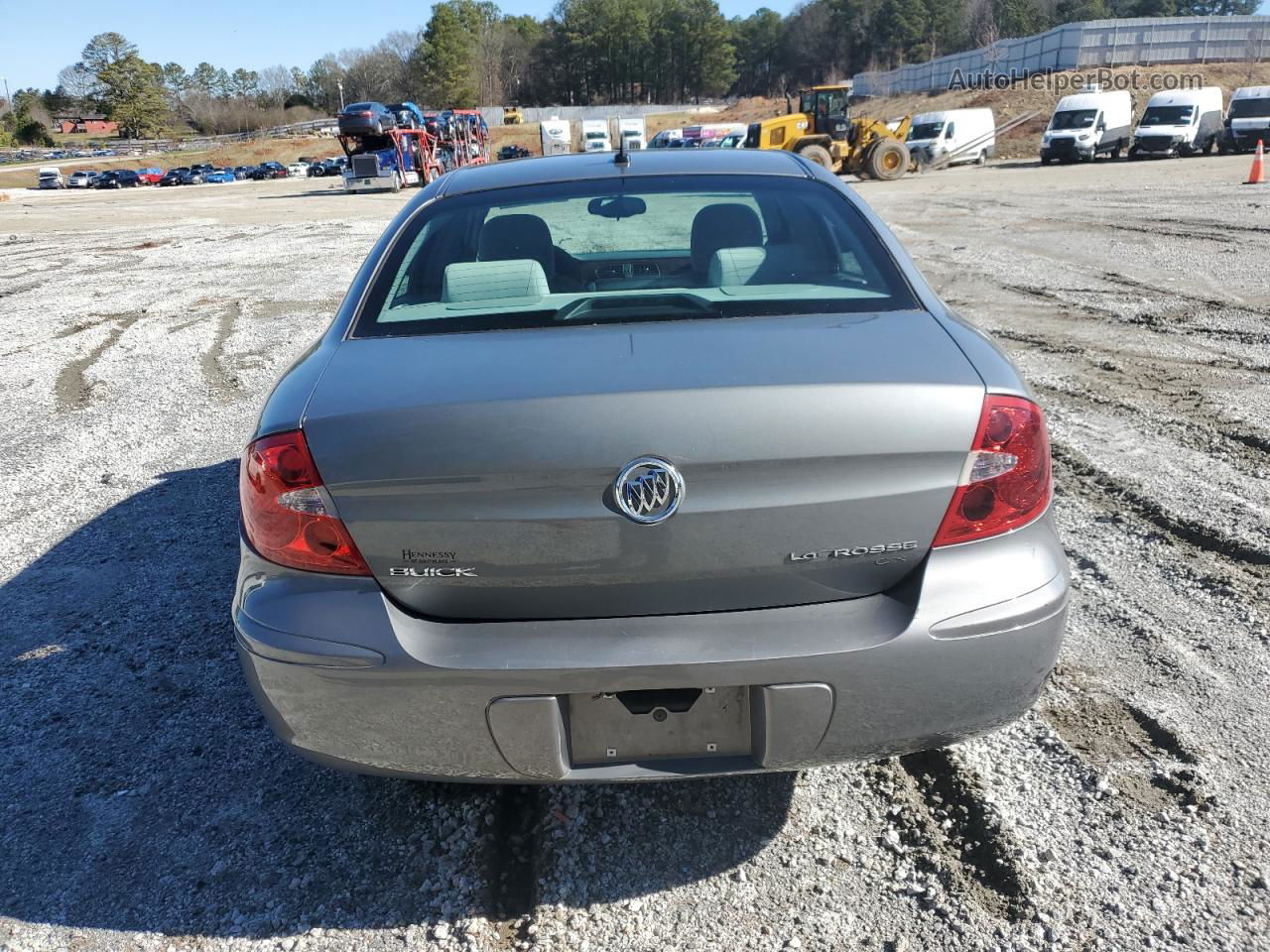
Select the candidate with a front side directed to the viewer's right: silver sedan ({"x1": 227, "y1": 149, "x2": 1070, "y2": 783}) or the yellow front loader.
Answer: the yellow front loader

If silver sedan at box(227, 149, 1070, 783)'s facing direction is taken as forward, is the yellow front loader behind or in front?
in front

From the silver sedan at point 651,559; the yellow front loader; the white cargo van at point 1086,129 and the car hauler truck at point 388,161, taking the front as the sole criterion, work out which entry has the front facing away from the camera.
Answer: the silver sedan

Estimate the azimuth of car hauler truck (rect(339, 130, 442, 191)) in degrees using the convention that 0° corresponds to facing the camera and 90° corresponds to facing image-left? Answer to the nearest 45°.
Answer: approximately 45°

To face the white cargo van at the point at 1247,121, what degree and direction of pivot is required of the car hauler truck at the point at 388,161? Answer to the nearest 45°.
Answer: approximately 135° to its left

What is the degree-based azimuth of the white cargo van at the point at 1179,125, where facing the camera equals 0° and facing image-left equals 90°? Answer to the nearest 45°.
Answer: approximately 45°

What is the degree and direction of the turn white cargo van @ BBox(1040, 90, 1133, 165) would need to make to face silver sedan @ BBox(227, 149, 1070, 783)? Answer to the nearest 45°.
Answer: approximately 45° to its left

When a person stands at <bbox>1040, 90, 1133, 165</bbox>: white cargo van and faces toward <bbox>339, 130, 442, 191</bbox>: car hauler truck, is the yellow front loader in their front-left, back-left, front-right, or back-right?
front-left

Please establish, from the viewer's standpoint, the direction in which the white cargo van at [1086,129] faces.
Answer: facing the viewer and to the left of the viewer

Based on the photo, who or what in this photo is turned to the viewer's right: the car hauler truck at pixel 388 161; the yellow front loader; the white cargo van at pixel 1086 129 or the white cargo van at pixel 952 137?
the yellow front loader

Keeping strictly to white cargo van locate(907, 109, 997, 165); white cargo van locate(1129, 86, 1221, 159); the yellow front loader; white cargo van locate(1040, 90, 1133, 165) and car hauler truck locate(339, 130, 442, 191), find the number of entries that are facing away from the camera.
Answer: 0

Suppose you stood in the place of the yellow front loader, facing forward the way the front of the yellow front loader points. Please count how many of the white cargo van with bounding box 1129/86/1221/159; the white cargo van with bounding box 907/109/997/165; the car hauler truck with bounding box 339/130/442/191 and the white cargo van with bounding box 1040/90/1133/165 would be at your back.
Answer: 1

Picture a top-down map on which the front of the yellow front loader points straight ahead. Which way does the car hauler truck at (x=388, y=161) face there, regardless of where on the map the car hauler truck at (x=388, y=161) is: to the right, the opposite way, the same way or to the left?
to the right

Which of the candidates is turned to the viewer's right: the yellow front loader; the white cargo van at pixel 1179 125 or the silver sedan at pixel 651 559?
the yellow front loader

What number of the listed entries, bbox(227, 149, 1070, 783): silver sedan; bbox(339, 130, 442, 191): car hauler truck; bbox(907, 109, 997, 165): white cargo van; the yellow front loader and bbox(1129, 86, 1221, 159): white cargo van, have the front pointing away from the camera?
1

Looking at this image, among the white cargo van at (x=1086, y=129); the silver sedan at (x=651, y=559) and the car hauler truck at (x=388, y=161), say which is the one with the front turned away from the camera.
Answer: the silver sedan

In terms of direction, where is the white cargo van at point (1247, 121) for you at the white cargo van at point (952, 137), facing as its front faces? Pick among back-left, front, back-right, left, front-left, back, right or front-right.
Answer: back-left

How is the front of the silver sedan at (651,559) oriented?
away from the camera

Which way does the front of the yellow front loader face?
to the viewer's right
